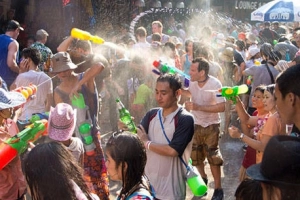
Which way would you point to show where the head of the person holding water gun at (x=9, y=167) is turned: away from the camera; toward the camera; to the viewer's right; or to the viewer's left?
to the viewer's right

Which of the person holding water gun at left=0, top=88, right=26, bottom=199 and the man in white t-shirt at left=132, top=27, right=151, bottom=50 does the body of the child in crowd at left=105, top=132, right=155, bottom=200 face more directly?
the person holding water gun

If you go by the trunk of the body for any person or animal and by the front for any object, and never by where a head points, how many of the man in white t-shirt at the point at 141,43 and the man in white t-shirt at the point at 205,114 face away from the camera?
1

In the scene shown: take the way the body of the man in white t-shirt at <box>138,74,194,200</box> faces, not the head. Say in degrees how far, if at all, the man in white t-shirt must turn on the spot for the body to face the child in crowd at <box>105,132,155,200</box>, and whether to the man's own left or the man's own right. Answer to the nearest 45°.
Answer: approximately 45° to the man's own left

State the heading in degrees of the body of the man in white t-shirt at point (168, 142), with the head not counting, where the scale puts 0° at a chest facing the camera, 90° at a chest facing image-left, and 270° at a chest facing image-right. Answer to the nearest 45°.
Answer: approximately 45°

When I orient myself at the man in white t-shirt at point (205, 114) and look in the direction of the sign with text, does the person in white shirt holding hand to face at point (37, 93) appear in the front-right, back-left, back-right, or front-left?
back-left
